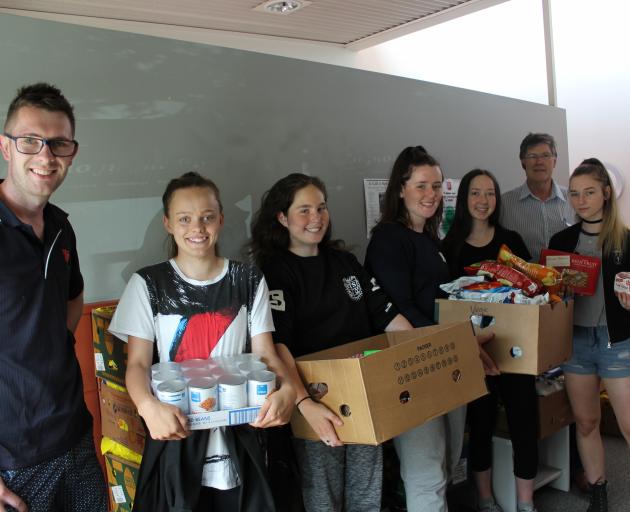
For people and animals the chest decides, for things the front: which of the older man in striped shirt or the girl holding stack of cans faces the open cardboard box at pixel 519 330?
the older man in striped shirt

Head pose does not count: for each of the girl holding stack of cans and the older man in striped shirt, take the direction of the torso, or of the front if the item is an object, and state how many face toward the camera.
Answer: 2

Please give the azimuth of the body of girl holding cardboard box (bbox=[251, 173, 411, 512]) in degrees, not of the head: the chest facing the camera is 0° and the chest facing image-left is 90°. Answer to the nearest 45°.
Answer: approximately 315°
